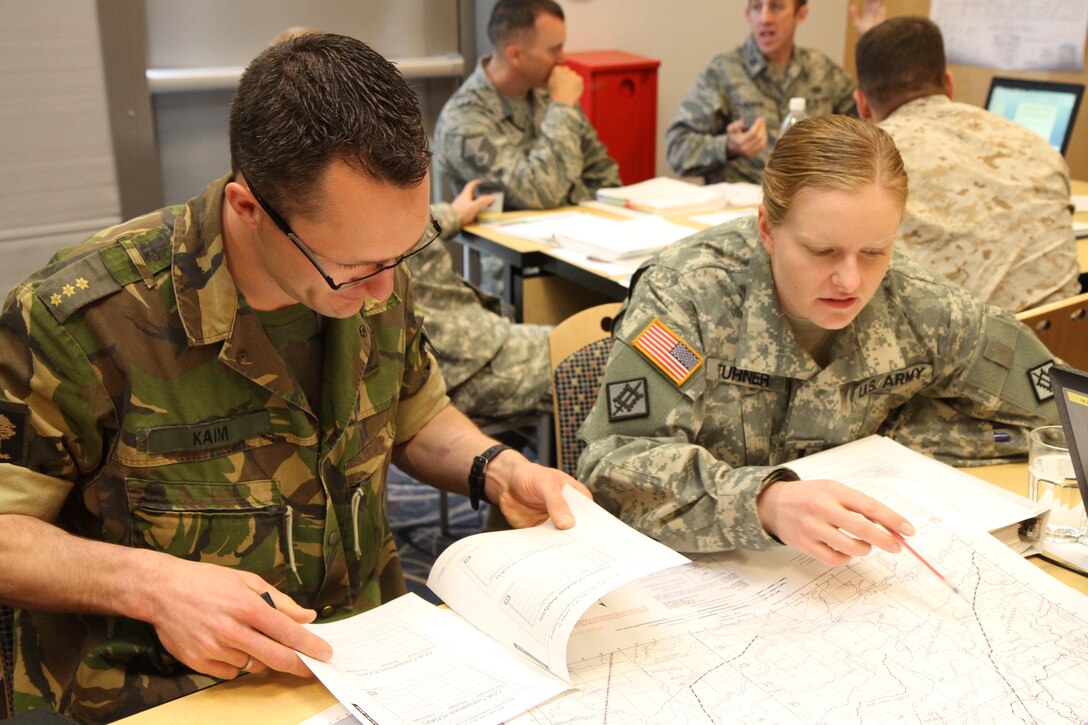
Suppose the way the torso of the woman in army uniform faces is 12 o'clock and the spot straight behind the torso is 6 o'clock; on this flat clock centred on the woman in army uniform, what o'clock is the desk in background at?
The desk in background is roughly at 5 o'clock from the woman in army uniform.

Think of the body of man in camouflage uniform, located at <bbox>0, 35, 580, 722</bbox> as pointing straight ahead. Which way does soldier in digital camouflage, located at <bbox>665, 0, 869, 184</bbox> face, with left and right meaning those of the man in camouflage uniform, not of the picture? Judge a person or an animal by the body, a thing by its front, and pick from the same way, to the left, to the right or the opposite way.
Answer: to the right

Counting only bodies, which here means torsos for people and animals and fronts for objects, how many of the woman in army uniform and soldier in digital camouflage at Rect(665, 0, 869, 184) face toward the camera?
2

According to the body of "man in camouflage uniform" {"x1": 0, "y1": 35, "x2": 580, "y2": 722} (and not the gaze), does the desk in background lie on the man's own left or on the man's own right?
on the man's own left

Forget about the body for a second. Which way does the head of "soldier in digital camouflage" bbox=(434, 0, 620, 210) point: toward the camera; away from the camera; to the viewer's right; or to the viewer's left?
to the viewer's right

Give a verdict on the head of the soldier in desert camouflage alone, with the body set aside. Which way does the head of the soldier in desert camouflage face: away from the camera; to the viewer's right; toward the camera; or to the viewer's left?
away from the camera

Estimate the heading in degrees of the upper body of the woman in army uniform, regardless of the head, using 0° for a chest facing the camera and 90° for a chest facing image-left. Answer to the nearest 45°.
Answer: approximately 0°

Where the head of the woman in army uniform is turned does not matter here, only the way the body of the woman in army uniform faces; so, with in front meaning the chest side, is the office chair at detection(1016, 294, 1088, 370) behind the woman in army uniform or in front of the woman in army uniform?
behind

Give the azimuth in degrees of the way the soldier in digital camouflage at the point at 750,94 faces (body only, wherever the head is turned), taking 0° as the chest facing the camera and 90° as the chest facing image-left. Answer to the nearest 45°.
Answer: approximately 0°

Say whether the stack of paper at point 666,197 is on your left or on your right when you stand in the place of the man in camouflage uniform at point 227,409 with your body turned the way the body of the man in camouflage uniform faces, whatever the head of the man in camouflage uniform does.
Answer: on your left

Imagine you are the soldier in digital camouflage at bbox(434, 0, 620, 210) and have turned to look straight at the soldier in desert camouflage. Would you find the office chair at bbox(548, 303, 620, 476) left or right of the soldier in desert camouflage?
right
